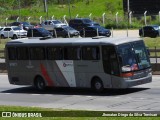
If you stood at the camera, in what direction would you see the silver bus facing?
facing the viewer and to the right of the viewer
